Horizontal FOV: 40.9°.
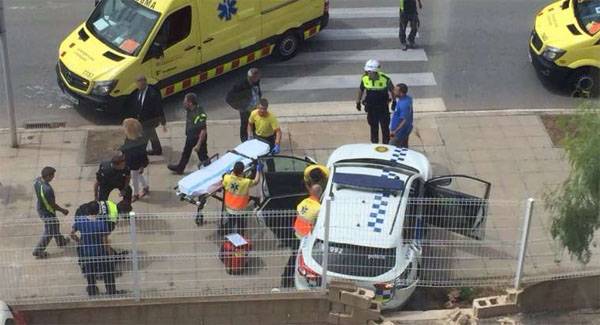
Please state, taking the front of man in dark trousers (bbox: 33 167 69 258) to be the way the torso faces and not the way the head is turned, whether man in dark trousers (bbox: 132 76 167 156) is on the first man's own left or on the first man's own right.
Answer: on the first man's own left

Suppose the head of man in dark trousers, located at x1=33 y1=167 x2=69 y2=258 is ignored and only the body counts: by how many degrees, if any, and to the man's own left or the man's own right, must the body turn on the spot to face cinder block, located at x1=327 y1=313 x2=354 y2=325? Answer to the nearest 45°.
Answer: approximately 45° to the man's own right

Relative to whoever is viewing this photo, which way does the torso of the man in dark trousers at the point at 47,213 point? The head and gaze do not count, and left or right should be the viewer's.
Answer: facing to the right of the viewer

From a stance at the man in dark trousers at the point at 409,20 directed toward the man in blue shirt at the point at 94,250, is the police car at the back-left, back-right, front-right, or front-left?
front-left

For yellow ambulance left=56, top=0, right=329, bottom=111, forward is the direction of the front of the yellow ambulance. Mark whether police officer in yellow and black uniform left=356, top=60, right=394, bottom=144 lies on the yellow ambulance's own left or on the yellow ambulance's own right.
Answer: on the yellow ambulance's own left

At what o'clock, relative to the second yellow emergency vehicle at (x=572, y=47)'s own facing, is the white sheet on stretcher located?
The white sheet on stretcher is roughly at 12 o'clock from the second yellow emergency vehicle.

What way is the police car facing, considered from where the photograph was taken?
facing away from the viewer

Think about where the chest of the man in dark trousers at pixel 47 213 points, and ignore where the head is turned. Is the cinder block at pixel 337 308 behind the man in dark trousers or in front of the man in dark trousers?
in front

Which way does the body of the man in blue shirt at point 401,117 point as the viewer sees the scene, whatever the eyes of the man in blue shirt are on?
to the viewer's left
